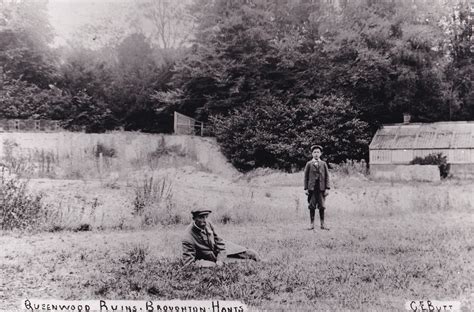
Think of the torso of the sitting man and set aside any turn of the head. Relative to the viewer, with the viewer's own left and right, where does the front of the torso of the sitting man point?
facing the viewer and to the right of the viewer

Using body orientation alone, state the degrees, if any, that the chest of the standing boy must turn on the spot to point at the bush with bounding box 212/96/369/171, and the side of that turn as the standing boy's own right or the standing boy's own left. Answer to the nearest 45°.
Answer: approximately 180°

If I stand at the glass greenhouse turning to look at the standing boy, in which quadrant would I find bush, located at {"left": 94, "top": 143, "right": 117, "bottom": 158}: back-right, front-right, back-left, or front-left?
front-right

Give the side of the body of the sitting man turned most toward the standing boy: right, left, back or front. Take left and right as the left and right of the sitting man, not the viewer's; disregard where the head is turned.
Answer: left

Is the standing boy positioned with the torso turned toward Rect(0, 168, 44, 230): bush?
no

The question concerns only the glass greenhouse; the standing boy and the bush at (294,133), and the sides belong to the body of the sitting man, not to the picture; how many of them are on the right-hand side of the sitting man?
0

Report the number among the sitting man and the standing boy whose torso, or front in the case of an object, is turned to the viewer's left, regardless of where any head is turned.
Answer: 0

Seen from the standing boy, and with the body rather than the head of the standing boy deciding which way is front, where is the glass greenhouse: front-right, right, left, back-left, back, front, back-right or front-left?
back-left

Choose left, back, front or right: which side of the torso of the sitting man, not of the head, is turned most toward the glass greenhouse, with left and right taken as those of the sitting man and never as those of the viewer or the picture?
left

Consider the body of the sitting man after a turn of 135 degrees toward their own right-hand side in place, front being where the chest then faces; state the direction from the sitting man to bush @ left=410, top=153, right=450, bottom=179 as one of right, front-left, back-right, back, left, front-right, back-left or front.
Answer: back-right

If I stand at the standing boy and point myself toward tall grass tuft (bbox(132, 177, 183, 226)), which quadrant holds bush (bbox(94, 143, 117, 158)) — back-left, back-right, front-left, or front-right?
front-right

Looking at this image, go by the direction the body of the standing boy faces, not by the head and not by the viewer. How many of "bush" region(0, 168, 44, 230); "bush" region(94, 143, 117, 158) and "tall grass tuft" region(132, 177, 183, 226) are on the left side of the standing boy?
0

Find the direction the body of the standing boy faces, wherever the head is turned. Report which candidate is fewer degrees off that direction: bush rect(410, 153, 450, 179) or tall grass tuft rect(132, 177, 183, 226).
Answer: the tall grass tuft

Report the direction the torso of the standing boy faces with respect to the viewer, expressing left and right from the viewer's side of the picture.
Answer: facing the viewer

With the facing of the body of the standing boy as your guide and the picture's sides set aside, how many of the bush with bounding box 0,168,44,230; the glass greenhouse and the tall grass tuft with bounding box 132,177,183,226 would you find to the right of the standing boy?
2

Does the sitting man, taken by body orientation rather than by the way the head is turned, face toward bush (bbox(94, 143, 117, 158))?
no

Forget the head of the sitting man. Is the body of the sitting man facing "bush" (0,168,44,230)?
no
